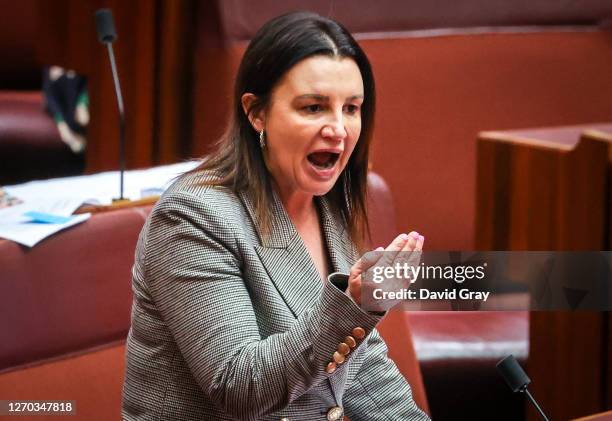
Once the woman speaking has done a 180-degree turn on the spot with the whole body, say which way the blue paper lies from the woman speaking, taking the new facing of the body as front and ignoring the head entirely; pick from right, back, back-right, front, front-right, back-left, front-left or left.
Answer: front

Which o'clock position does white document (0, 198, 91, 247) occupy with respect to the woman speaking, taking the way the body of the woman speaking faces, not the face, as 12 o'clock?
The white document is roughly at 6 o'clock from the woman speaking.

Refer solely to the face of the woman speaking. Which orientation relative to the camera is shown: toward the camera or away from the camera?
toward the camera

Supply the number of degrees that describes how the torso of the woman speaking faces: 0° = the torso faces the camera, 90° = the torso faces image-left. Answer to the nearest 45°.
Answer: approximately 315°

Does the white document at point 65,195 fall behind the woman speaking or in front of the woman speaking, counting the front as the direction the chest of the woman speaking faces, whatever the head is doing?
behind
